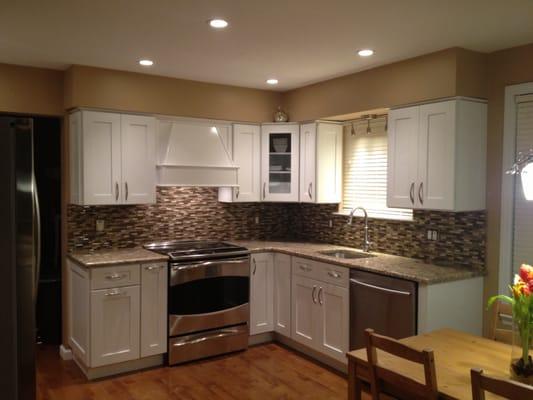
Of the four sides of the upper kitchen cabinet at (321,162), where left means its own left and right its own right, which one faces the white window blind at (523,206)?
left

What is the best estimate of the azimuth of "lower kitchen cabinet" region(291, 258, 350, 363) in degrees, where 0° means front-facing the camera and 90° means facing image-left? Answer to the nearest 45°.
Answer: approximately 45°

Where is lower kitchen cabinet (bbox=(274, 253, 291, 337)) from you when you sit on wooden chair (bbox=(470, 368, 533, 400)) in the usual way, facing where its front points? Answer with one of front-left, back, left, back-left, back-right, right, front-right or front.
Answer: left

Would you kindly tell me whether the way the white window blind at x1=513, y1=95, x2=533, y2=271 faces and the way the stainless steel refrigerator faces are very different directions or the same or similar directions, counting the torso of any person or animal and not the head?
very different directions

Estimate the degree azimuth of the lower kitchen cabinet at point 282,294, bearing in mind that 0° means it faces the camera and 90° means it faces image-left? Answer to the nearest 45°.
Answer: approximately 45°

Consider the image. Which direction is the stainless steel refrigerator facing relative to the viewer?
to the viewer's right

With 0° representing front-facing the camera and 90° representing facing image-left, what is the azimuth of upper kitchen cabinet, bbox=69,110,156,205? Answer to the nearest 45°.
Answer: approximately 315°

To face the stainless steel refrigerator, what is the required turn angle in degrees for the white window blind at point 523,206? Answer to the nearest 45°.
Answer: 0° — it already faces it

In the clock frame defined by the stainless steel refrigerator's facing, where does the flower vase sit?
The flower vase is roughly at 1 o'clock from the stainless steel refrigerator.
